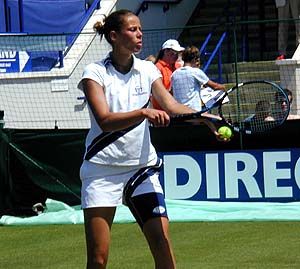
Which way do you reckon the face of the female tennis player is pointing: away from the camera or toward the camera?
toward the camera

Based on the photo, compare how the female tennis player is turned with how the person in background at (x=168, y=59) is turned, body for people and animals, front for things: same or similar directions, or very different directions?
same or similar directions

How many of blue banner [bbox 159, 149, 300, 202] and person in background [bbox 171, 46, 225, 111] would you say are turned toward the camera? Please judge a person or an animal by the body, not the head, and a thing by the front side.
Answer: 1

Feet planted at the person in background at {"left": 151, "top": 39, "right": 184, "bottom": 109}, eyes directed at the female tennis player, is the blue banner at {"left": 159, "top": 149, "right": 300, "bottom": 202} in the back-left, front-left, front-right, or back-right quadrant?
front-left

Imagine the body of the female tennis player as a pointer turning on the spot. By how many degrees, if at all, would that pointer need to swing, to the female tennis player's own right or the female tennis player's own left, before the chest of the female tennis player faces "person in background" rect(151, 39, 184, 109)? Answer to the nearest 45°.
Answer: approximately 135° to the female tennis player's own left

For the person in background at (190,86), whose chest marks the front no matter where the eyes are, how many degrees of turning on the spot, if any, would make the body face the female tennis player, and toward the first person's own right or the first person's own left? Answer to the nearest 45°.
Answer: approximately 135° to the first person's own right

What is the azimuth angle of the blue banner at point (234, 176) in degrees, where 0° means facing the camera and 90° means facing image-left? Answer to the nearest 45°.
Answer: approximately 0°

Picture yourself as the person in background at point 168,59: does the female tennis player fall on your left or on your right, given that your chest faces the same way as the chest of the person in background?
on your right

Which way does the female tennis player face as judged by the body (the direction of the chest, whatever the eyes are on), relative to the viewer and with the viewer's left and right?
facing the viewer and to the right of the viewer

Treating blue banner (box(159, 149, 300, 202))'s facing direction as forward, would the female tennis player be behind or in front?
in front

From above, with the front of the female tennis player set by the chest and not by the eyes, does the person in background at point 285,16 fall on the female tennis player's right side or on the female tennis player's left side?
on the female tennis player's left side

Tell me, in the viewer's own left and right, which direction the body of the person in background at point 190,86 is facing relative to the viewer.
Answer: facing away from the viewer and to the right of the viewer
